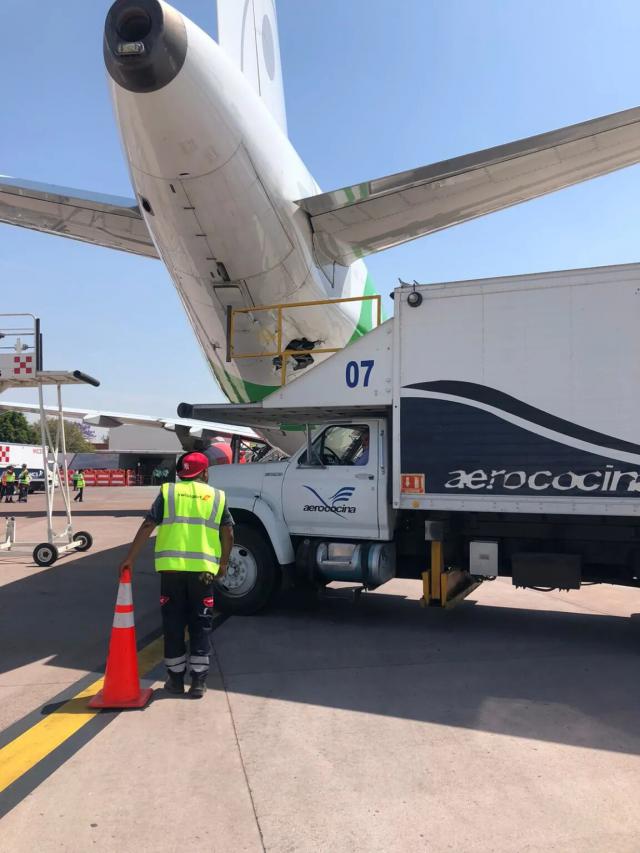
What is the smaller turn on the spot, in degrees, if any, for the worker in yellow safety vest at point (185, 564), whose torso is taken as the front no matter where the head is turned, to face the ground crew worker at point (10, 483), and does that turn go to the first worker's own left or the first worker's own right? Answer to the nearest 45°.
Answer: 0° — they already face them

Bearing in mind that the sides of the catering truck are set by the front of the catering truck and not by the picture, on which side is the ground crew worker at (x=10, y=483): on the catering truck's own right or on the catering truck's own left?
on the catering truck's own right

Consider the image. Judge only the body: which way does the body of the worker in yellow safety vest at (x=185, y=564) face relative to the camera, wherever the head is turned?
away from the camera

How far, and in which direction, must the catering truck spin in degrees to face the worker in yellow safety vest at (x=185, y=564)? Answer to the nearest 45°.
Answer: approximately 45° to its left

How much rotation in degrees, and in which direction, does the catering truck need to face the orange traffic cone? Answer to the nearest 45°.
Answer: approximately 45° to its left

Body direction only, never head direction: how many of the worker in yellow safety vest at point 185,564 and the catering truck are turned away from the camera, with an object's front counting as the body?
1

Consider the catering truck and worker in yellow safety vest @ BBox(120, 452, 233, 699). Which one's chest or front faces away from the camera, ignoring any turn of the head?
the worker in yellow safety vest

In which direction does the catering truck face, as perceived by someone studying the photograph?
facing to the left of the viewer

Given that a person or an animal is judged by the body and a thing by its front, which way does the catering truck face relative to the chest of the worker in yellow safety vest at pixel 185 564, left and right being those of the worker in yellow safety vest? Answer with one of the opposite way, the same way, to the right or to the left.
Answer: to the left
